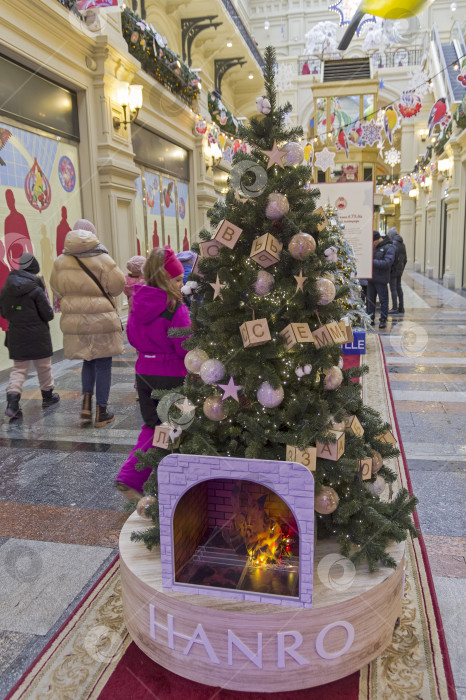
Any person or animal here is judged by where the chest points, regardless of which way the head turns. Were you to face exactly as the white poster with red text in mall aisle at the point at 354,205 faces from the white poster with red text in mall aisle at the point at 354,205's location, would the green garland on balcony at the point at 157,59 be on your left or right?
on your right

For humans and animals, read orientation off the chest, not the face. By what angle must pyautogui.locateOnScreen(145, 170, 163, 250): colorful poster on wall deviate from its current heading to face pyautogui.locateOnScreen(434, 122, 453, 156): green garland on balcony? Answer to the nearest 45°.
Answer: approximately 45° to its left

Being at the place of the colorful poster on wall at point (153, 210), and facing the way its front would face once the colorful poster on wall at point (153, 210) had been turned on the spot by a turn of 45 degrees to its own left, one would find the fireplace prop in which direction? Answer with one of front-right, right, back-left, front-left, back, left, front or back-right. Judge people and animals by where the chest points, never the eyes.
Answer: right

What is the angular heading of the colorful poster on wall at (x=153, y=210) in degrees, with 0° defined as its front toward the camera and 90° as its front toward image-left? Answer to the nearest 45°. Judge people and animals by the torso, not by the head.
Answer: approximately 315°

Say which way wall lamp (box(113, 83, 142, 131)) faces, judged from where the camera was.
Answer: facing the viewer and to the right of the viewer

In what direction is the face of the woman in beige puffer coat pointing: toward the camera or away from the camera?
away from the camera

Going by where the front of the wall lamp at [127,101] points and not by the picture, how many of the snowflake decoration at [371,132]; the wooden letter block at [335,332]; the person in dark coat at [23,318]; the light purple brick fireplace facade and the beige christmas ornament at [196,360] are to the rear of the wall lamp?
0

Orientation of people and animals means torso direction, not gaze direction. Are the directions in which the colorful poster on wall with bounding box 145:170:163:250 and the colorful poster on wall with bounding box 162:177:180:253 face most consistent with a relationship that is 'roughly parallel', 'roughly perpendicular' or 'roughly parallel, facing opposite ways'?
roughly parallel

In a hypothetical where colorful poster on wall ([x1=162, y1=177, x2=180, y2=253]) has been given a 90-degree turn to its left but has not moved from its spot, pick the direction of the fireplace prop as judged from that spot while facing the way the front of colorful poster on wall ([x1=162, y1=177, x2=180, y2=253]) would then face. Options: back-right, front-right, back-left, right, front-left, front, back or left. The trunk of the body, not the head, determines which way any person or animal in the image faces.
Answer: back-right

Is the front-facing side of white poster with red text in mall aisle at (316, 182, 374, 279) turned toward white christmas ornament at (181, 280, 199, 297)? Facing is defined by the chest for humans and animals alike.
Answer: yes

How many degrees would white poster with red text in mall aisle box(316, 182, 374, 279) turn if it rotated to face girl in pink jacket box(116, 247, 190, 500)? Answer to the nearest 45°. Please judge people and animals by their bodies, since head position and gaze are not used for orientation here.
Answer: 0° — it already faces them

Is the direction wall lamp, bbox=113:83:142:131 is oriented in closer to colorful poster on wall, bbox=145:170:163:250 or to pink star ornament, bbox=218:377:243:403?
the pink star ornament

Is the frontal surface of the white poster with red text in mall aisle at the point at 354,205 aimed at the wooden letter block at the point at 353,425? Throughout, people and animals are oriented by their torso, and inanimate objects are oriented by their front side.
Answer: yes

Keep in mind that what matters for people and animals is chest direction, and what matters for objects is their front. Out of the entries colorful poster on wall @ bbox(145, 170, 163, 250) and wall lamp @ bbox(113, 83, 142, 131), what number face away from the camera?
0

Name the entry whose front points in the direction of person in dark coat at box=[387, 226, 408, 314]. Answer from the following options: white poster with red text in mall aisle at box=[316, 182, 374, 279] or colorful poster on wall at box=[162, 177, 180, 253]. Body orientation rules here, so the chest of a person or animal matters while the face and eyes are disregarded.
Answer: colorful poster on wall at box=[162, 177, 180, 253]

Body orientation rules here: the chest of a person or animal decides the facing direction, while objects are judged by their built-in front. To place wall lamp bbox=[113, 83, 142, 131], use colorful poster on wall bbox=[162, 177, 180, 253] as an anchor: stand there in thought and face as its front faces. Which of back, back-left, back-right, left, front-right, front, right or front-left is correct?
front-right

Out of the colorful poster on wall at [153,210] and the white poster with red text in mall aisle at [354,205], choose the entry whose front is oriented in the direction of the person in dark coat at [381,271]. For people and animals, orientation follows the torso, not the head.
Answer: the colorful poster on wall at [153,210]

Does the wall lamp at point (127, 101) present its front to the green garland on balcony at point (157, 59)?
no

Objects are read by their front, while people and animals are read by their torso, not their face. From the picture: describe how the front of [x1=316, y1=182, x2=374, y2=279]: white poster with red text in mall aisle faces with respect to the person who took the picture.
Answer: facing the viewer

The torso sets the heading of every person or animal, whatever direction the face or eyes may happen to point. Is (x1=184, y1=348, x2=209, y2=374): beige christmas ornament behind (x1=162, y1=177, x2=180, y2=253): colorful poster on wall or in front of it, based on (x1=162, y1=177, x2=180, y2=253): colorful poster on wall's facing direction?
in front

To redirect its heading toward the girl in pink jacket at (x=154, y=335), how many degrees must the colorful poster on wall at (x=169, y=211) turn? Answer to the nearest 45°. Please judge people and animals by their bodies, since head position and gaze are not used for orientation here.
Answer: approximately 45° to its right

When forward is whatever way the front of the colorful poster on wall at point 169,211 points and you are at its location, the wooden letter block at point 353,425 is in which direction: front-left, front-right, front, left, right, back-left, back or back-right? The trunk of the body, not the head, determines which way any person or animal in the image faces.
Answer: front-right
